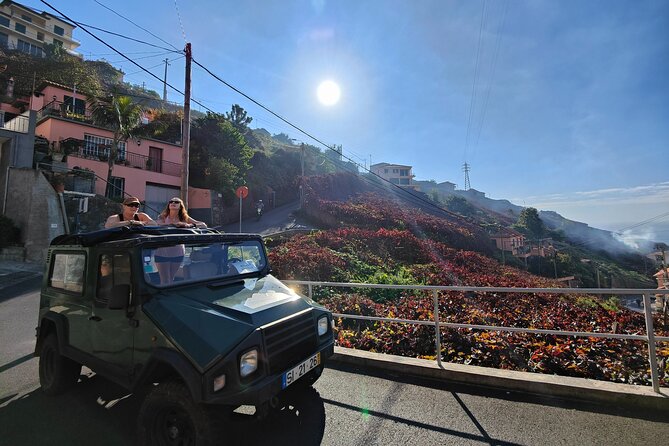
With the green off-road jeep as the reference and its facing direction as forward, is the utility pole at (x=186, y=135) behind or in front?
behind

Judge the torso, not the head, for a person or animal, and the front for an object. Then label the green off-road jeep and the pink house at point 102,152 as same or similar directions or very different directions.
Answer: same or similar directions

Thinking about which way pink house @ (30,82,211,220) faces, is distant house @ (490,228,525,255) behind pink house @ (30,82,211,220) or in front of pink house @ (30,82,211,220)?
in front

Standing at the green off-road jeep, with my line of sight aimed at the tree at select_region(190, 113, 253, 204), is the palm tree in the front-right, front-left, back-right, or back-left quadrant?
front-left

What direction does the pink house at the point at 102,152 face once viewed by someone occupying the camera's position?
facing the viewer and to the right of the viewer

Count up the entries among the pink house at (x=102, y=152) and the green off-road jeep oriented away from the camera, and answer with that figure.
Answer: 0

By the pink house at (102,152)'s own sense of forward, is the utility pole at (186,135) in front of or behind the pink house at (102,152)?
in front

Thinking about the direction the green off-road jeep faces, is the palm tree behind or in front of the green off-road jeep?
behind

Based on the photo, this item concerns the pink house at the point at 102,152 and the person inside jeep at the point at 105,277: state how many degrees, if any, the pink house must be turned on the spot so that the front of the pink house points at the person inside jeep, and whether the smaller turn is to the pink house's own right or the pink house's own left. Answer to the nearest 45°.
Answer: approximately 45° to the pink house's own right
